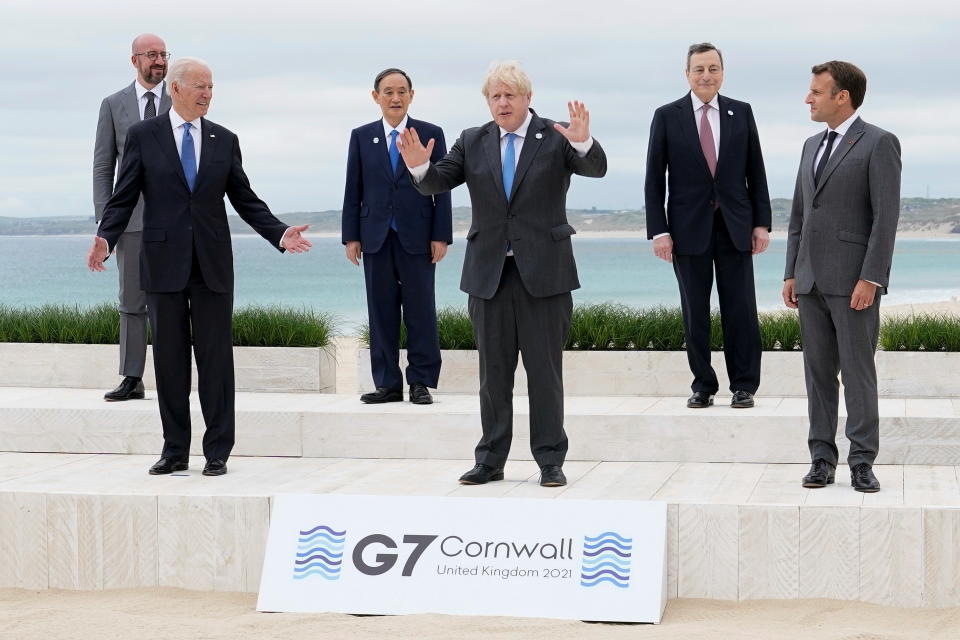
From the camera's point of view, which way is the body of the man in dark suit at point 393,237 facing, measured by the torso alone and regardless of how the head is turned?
toward the camera

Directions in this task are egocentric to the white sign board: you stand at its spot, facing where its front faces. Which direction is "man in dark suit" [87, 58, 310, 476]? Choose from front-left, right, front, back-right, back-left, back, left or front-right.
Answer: back-right

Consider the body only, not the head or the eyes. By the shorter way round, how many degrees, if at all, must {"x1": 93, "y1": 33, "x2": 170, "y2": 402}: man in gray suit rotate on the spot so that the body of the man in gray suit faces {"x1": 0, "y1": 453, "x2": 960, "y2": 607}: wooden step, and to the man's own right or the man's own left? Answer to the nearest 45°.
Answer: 0° — they already face it

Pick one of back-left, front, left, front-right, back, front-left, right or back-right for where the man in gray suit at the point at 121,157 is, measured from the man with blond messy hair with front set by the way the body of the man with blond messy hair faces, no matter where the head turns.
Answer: back-right

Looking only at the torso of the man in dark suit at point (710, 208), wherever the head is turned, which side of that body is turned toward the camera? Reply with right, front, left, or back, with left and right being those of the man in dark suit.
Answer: front

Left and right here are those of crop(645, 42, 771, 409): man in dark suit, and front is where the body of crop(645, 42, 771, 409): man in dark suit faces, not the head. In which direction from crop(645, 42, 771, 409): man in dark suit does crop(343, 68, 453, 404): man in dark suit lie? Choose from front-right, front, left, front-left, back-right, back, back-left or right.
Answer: right

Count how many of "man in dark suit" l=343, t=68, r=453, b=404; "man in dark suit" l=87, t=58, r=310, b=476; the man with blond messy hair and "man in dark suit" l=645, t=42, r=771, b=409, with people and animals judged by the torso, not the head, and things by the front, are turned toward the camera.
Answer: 4

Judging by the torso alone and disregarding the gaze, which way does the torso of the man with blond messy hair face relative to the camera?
toward the camera

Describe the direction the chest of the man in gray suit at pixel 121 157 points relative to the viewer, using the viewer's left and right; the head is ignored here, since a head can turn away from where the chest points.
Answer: facing the viewer and to the right of the viewer

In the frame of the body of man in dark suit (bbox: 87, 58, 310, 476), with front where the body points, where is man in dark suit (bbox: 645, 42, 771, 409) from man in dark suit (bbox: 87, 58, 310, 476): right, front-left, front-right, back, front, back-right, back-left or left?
left

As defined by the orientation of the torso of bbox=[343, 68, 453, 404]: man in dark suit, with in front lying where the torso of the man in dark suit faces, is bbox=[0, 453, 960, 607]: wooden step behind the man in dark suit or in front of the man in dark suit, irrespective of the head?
in front
